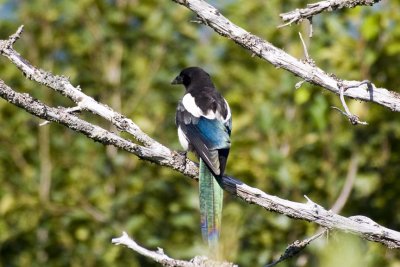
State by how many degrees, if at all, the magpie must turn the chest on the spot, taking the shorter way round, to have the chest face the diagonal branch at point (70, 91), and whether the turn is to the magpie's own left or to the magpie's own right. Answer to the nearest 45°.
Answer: approximately 90° to the magpie's own left

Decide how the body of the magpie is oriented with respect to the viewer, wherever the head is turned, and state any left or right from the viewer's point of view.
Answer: facing away from the viewer and to the left of the viewer
